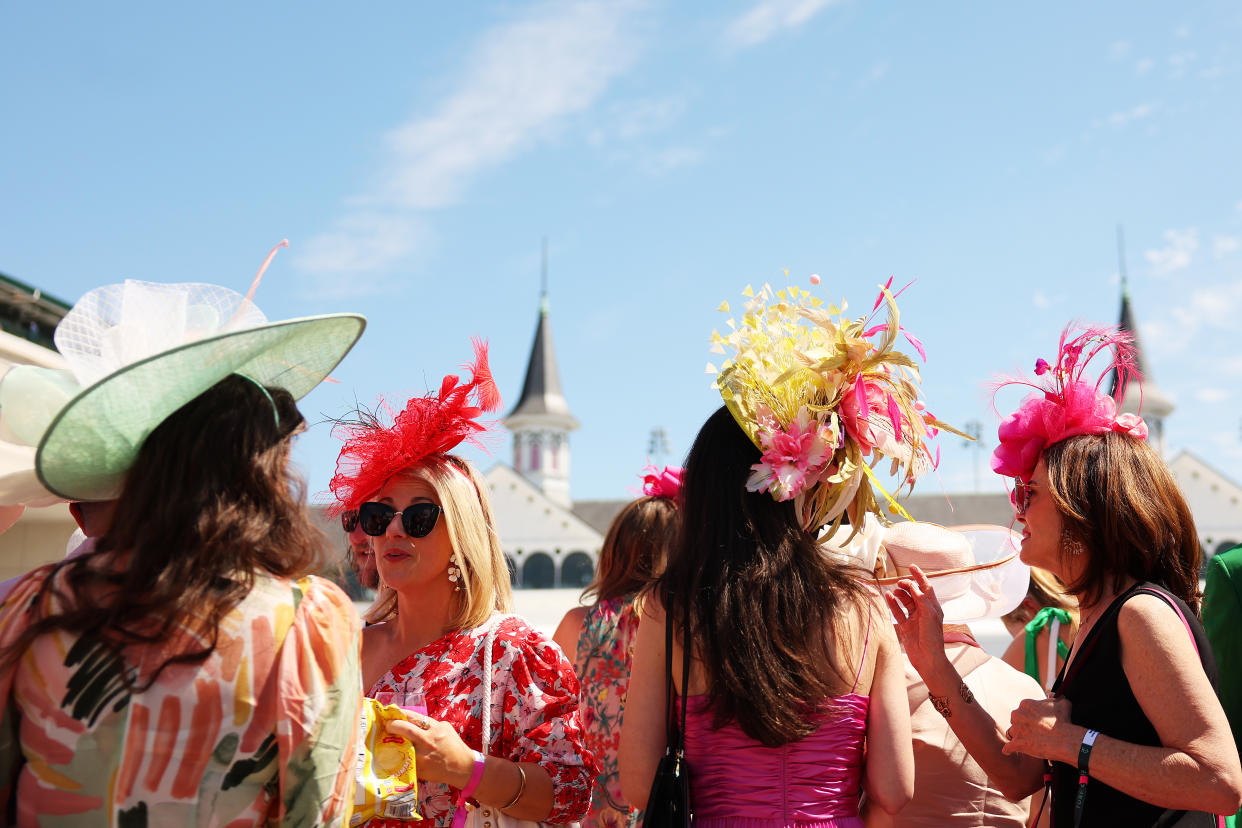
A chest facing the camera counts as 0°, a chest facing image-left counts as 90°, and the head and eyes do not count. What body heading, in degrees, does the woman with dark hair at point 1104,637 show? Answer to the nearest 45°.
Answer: approximately 90°

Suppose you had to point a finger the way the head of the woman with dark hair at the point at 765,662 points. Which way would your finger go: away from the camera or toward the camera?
away from the camera

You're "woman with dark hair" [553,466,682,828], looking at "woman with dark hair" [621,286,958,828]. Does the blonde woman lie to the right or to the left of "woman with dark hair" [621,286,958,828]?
right

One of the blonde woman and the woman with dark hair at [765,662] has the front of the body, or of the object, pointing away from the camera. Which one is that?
the woman with dark hair

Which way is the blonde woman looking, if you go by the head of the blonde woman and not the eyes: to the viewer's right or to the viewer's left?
to the viewer's left

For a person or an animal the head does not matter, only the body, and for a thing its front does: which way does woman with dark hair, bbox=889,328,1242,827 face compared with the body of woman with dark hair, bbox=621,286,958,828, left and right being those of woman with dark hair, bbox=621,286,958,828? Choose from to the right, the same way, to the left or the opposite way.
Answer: to the left

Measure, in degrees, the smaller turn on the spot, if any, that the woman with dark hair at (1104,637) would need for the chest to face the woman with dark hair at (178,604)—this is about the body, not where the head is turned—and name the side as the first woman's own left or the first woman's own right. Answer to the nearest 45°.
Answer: approximately 45° to the first woman's own left

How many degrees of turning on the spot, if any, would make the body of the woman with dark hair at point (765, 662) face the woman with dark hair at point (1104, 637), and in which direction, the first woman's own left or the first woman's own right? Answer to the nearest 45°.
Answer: approximately 90° to the first woman's own right

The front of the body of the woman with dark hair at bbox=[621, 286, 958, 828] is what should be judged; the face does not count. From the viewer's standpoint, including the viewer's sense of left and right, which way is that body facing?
facing away from the viewer

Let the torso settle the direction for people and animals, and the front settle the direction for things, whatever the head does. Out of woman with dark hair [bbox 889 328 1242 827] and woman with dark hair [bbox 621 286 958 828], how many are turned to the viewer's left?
1
